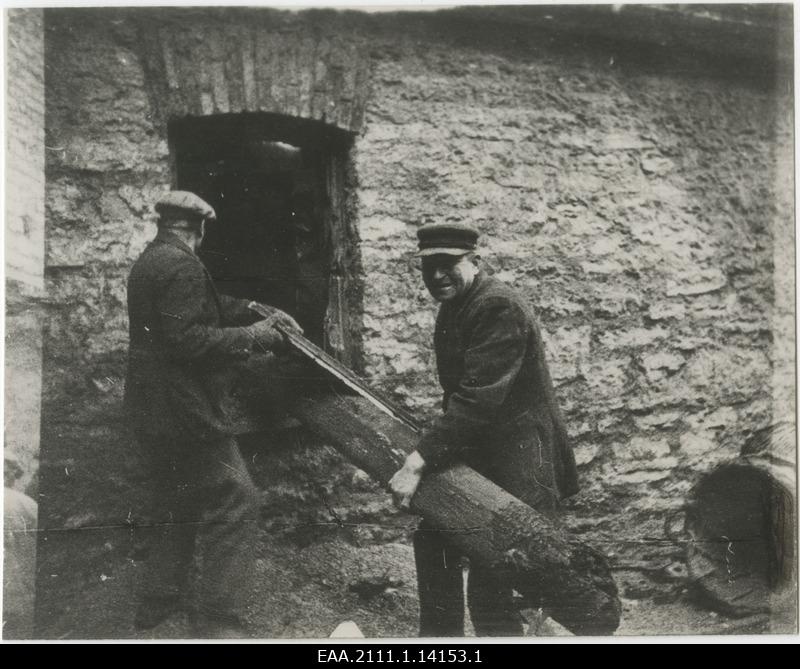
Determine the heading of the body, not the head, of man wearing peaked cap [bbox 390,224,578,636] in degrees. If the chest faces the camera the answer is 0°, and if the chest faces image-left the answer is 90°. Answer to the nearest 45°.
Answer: approximately 90°

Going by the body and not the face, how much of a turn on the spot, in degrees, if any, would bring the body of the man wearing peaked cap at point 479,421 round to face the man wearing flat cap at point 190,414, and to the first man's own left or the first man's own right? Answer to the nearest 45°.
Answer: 0° — they already face them

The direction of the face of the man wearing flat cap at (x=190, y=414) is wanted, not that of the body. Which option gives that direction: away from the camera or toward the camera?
away from the camera
